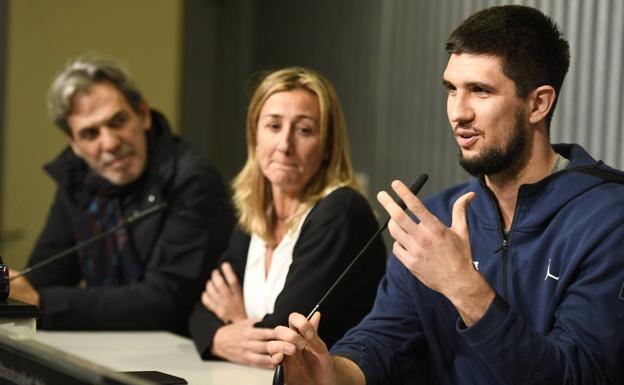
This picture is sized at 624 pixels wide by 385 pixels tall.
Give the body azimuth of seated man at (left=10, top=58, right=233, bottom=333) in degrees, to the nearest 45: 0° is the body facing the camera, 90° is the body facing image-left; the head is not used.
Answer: approximately 45°

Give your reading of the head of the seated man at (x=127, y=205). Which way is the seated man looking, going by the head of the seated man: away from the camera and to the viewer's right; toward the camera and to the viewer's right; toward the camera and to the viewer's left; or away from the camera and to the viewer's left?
toward the camera and to the viewer's right

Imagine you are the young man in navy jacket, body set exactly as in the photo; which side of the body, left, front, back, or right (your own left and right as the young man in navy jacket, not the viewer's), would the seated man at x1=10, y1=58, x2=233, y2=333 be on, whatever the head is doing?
right

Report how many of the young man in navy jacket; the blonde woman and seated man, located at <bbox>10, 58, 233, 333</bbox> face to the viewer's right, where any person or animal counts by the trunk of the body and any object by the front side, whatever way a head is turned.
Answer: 0

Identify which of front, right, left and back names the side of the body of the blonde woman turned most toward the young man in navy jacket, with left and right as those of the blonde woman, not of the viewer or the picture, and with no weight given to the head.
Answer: left

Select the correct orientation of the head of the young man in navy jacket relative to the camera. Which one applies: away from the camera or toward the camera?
toward the camera

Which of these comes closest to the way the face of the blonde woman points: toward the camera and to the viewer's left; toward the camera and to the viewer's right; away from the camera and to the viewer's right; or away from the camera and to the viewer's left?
toward the camera and to the viewer's right

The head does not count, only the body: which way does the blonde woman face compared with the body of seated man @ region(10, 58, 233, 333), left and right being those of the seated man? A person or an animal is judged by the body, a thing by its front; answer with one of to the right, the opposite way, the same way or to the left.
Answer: the same way

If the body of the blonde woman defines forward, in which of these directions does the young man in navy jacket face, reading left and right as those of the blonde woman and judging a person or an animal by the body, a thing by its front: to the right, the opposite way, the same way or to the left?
the same way

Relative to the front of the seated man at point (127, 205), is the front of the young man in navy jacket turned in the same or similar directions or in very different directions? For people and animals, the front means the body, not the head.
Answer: same or similar directions

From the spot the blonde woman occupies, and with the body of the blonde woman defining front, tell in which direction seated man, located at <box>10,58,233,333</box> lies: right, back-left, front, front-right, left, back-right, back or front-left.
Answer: right

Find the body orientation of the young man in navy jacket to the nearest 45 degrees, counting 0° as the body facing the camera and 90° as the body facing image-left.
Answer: approximately 45°

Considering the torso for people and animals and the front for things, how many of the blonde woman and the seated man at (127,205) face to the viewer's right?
0
